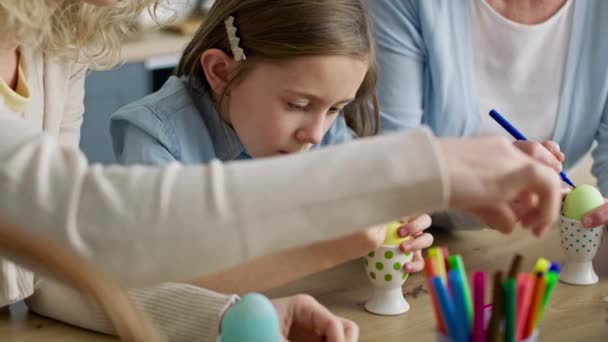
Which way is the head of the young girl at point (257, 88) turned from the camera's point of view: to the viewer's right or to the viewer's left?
to the viewer's right

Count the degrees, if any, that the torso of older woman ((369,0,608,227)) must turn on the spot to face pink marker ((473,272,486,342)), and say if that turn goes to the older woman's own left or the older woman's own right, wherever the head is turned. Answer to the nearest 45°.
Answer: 0° — they already face it

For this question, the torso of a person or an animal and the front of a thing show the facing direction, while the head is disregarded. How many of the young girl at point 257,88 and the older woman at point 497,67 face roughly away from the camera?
0

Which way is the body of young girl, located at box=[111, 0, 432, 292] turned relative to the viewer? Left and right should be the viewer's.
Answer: facing the viewer and to the right of the viewer

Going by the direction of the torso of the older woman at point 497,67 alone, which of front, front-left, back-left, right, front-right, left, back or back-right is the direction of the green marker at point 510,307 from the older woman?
front

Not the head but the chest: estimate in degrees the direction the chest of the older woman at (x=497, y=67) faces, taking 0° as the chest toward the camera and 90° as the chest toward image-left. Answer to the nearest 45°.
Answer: approximately 0°

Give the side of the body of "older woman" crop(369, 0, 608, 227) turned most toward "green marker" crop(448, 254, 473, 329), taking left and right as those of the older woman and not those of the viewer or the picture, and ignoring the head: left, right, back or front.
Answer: front

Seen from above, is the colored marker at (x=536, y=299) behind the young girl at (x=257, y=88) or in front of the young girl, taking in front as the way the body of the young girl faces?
in front

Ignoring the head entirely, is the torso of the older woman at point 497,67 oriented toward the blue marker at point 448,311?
yes

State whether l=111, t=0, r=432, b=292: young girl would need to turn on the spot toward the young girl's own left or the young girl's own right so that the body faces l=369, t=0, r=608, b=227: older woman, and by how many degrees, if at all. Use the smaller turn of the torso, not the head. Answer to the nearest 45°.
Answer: approximately 90° to the young girl's own left

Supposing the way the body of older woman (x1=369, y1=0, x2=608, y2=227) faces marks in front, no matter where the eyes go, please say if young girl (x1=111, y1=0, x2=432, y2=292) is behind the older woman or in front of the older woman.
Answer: in front

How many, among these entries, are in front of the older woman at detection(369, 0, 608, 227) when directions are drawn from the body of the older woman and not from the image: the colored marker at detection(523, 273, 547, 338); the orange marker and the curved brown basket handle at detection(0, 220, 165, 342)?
3

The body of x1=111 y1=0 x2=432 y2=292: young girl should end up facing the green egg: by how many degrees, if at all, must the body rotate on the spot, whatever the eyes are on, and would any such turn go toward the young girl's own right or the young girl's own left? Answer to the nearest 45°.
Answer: approximately 45° to the young girl's own left

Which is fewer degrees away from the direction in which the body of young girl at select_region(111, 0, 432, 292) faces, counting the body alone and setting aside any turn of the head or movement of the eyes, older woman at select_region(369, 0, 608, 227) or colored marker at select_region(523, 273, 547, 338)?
the colored marker

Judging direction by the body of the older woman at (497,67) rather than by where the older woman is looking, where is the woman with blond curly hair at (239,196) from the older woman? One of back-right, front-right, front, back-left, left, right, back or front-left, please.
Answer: front

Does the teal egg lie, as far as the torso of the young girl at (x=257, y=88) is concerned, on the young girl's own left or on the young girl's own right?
on the young girl's own right
